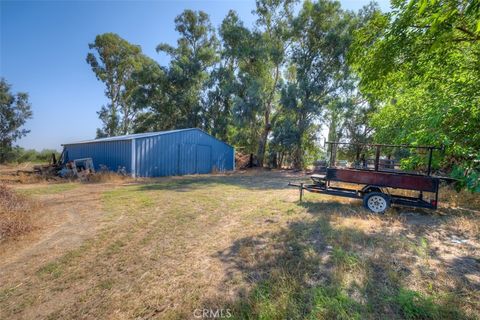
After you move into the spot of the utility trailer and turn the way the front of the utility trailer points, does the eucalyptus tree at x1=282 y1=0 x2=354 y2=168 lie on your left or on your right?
on your right

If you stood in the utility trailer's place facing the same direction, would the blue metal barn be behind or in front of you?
in front

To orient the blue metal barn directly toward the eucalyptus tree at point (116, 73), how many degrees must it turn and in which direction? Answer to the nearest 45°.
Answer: approximately 135° to its left

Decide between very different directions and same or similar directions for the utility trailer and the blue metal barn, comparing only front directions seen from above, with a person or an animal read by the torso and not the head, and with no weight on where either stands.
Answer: very different directions

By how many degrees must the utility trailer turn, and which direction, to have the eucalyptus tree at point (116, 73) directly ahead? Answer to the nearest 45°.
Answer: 0° — it already faces it

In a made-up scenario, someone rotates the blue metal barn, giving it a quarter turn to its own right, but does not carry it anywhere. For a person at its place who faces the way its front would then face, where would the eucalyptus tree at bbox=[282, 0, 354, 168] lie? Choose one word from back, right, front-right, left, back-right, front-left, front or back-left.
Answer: back-left

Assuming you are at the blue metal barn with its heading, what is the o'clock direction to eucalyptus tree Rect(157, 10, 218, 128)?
The eucalyptus tree is roughly at 8 o'clock from the blue metal barn.

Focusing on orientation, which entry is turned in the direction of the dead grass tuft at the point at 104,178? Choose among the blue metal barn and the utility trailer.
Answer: the utility trailer

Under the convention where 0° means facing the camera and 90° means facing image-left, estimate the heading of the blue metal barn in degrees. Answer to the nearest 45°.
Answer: approximately 315°

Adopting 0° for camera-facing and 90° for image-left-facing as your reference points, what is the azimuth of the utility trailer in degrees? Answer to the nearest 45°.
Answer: approximately 90°

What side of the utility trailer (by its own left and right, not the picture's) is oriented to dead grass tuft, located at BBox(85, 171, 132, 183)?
front

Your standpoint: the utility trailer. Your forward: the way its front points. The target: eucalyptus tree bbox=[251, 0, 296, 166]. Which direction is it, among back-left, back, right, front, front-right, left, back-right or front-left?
front-right

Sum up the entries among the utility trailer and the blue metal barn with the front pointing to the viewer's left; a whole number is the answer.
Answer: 1
